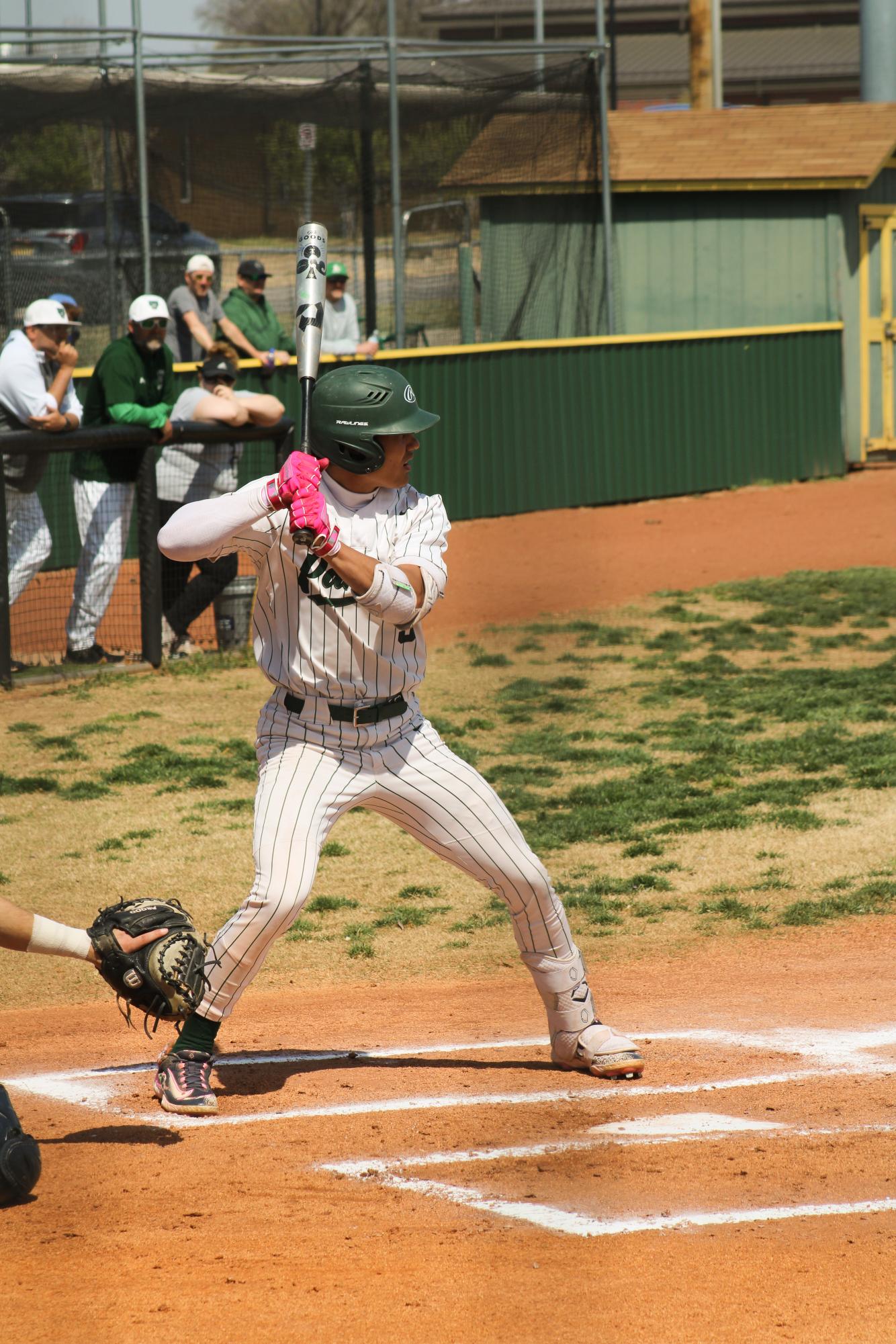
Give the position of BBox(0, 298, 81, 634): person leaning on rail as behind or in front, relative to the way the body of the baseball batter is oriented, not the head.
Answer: behind

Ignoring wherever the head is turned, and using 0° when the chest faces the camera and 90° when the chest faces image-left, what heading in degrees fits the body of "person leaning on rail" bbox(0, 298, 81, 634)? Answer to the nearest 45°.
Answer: approximately 315°

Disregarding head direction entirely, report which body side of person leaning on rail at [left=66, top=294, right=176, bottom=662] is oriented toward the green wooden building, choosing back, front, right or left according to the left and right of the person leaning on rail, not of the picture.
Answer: left

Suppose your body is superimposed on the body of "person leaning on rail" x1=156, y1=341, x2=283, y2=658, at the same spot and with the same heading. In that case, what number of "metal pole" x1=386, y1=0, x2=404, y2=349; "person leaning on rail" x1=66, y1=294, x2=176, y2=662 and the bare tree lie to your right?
1

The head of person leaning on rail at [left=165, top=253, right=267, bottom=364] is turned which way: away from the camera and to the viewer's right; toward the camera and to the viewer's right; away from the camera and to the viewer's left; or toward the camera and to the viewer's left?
toward the camera and to the viewer's right

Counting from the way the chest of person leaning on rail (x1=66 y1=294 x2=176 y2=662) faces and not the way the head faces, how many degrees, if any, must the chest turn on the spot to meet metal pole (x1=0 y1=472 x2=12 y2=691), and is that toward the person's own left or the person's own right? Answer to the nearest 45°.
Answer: approximately 90° to the person's own right

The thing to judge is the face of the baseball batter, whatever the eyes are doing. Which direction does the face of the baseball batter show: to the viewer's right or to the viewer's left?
to the viewer's right

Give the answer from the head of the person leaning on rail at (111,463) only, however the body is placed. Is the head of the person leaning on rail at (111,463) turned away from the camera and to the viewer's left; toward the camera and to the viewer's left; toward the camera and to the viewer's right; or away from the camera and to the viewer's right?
toward the camera and to the viewer's right

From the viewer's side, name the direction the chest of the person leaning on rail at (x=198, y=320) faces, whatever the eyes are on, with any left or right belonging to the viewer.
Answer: facing the viewer and to the right of the viewer

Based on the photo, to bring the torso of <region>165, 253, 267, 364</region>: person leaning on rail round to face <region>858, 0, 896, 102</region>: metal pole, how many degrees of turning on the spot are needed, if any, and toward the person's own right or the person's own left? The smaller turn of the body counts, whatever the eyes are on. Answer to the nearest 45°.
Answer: approximately 90° to the person's own left

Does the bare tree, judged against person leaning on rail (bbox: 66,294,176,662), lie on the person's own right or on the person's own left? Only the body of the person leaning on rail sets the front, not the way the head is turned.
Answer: on the person's own left

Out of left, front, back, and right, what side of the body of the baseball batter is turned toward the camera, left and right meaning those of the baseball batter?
front
